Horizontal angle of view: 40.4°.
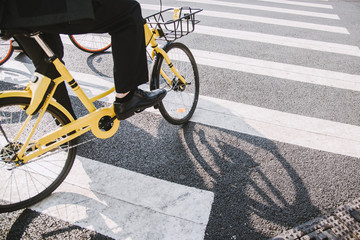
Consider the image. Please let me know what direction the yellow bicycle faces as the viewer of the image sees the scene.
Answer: facing away from the viewer and to the right of the viewer
